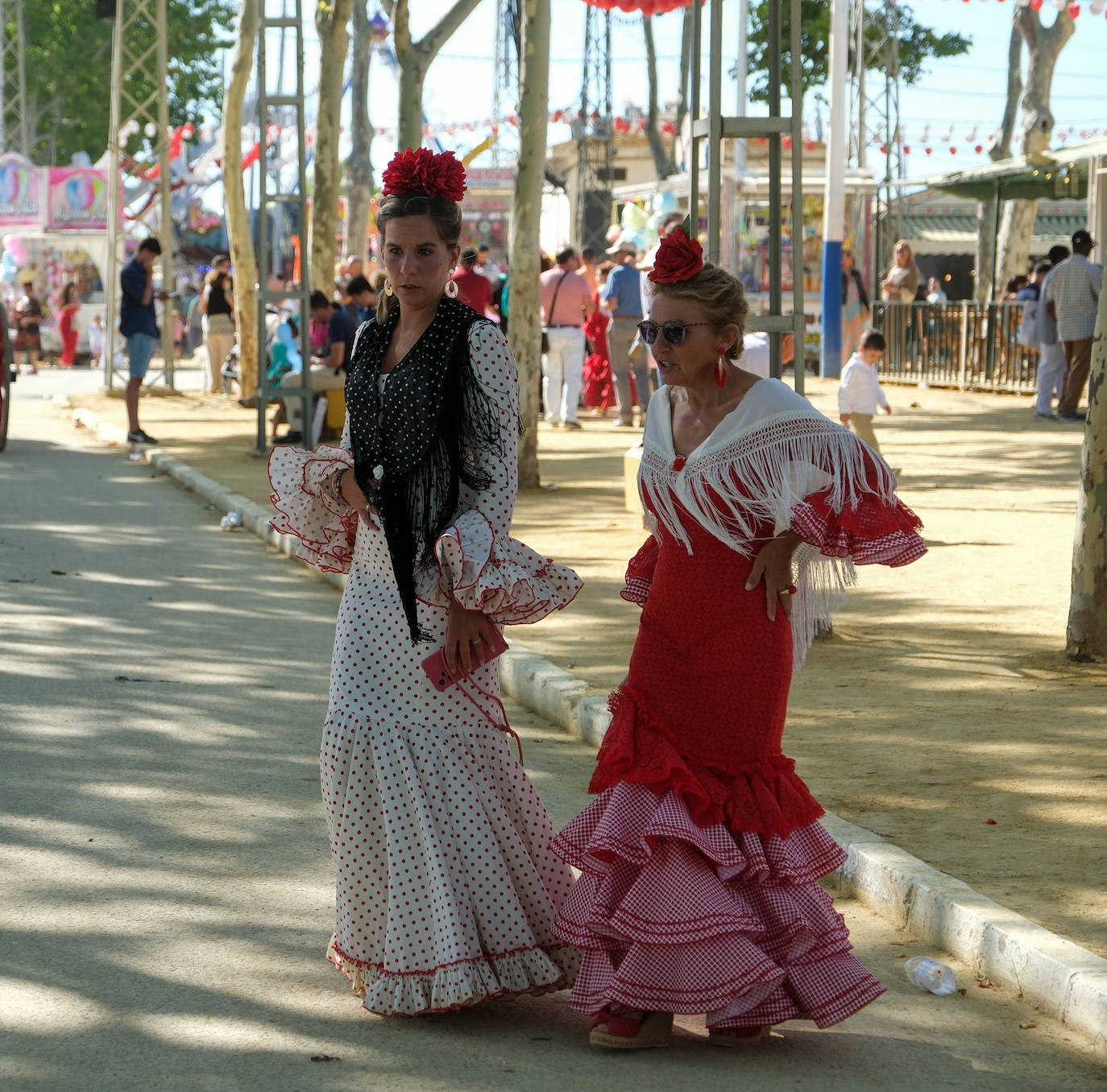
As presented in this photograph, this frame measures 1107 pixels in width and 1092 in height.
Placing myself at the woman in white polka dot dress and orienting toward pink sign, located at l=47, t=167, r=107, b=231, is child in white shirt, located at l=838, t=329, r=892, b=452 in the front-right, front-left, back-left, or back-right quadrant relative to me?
front-right

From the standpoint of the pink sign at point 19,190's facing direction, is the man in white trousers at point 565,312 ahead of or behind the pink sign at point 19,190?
ahead

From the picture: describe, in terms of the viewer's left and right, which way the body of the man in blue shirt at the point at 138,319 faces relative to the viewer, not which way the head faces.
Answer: facing to the right of the viewer

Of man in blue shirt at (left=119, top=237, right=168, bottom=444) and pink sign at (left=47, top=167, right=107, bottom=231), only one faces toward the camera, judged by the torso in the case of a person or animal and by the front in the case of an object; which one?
the pink sign

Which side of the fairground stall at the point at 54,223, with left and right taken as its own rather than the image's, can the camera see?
front

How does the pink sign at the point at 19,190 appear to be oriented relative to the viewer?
toward the camera

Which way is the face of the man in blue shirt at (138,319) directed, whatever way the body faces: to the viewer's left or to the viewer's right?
to the viewer's right

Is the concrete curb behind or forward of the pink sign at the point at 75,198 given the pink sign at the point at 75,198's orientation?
forward

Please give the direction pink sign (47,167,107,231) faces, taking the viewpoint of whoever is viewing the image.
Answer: facing the viewer

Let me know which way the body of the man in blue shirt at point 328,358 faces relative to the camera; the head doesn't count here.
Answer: to the viewer's left

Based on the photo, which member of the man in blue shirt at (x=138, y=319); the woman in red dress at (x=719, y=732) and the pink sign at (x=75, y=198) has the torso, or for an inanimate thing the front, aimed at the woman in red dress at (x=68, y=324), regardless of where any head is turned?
the pink sign

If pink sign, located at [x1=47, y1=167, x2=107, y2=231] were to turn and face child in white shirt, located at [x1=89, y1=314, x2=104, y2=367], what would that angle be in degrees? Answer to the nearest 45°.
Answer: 0° — it already faces them

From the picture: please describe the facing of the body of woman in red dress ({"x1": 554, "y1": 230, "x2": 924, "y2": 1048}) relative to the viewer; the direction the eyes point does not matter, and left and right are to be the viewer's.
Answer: facing the viewer and to the left of the viewer

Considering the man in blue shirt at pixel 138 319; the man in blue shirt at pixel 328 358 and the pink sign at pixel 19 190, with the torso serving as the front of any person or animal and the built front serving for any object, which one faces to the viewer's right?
the man in blue shirt at pixel 138 319

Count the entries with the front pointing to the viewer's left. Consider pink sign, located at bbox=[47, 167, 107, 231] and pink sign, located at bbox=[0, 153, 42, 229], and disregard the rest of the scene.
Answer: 0

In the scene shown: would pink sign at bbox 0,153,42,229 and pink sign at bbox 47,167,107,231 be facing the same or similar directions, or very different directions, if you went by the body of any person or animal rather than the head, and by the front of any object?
same or similar directions
